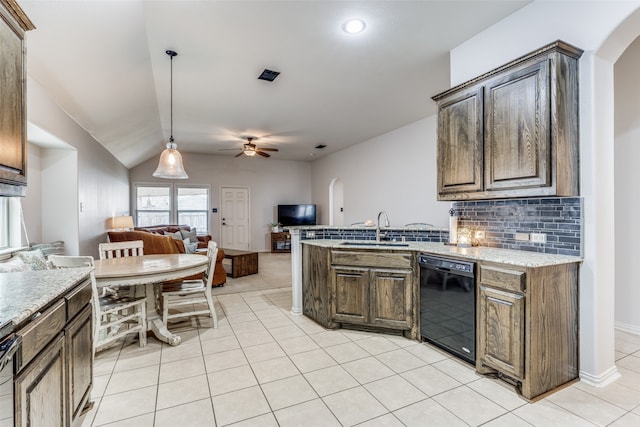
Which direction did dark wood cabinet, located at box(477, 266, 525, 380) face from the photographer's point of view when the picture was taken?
facing the viewer and to the left of the viewer

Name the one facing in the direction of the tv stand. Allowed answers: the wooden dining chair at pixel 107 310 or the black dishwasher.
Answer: the wooden dining chair

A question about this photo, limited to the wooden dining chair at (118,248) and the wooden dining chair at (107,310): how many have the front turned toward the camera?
1

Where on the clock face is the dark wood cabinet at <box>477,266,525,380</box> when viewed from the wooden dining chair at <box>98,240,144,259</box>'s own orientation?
The dark wood cabinet is roughly at 11 o'clock from the wooden dining chair.

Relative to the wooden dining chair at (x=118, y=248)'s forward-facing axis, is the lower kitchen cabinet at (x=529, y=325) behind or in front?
in front

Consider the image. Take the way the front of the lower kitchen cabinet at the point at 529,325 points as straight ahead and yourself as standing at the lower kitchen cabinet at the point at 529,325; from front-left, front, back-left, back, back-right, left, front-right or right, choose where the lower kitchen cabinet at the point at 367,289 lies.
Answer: front-right

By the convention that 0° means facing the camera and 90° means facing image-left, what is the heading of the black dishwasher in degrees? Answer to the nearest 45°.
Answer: approximately 45°

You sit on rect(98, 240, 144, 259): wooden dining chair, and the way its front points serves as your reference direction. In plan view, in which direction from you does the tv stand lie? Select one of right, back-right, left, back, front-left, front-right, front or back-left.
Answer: back-left

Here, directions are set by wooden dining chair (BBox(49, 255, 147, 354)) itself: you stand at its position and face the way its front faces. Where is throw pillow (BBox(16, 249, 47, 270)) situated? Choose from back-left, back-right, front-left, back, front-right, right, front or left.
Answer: left
